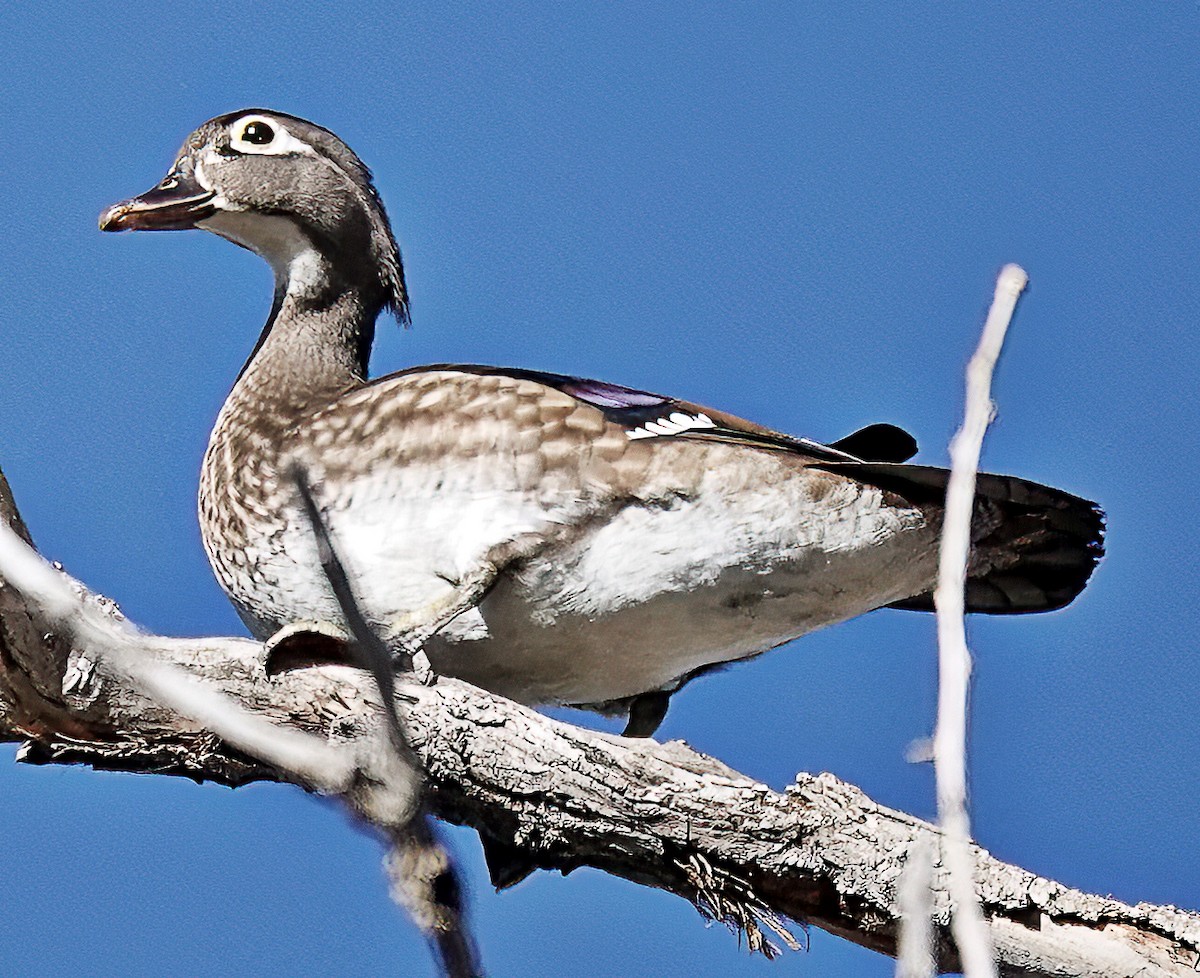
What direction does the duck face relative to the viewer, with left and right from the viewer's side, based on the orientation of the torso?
facing to the left of the viewer

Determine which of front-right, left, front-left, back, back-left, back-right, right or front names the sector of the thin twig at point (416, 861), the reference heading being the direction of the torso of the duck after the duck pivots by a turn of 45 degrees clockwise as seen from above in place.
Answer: back-left

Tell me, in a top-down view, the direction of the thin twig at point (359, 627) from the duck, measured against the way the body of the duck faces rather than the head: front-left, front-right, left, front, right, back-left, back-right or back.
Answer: left
